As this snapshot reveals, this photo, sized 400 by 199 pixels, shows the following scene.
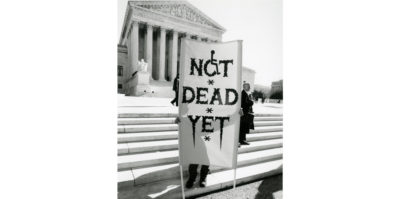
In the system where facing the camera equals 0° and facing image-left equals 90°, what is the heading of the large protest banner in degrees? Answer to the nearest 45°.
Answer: approximately 0°
